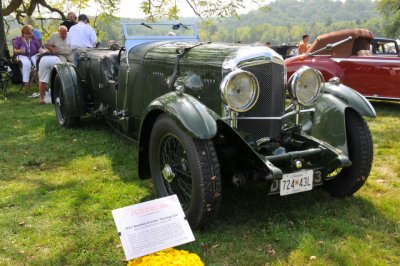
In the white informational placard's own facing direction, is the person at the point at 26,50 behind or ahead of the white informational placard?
behind

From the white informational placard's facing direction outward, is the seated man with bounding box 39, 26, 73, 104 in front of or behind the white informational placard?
behind

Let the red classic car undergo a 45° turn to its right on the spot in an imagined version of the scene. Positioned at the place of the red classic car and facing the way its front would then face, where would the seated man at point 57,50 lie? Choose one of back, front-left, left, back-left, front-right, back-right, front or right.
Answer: back-right

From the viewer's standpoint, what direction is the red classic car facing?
to the viewer's right

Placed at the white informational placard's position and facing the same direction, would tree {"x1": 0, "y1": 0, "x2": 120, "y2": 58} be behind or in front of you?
behind

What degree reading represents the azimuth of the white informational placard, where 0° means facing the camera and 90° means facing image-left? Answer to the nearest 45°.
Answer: approximately 0°

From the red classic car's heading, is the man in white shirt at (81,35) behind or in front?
behind

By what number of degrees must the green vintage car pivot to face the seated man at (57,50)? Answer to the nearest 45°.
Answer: approximately 180°
